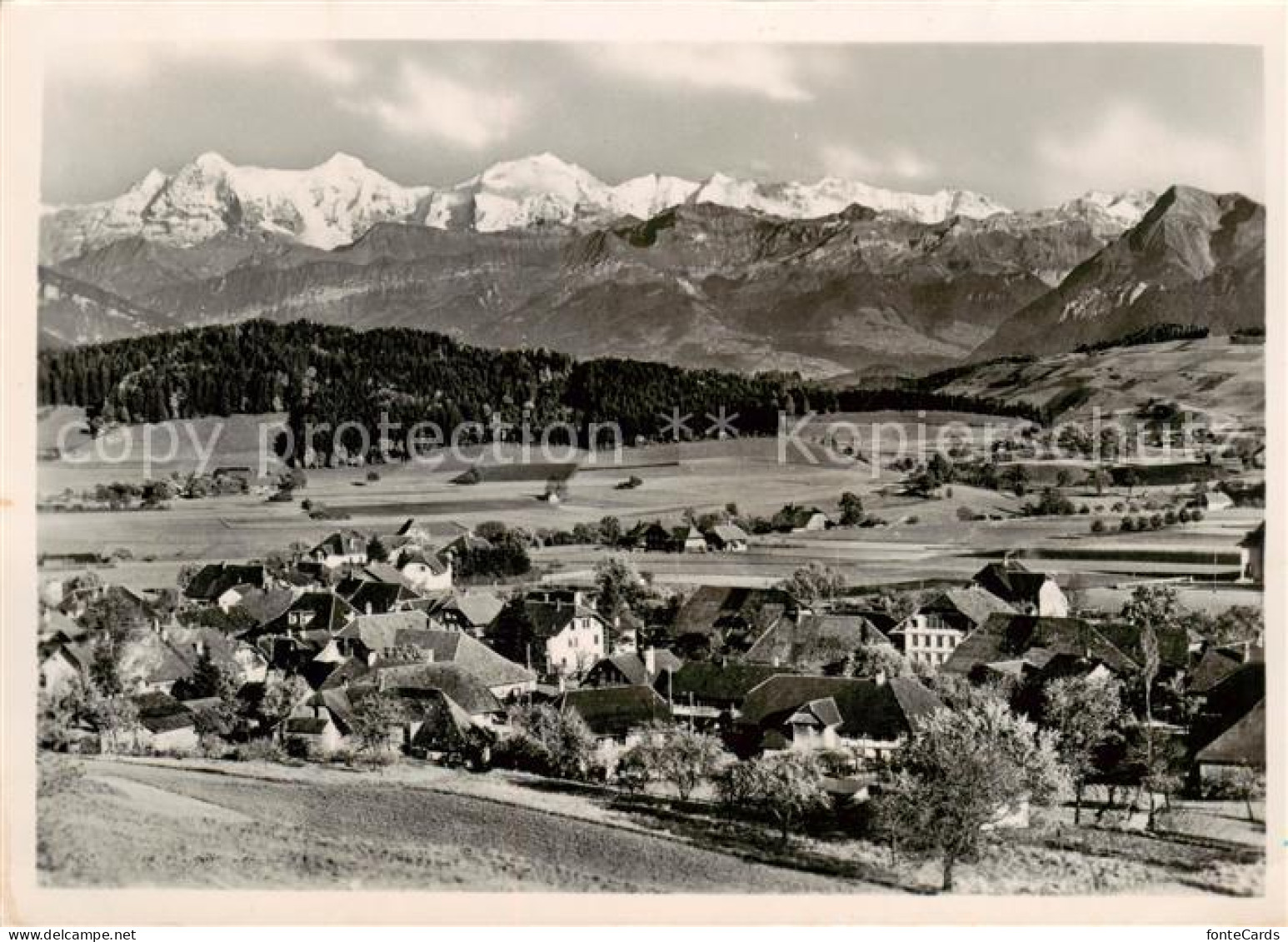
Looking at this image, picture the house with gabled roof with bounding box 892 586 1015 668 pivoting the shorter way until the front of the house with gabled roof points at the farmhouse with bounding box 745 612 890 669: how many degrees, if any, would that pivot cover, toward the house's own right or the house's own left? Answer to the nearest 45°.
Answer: approximately 45° to the house's own right

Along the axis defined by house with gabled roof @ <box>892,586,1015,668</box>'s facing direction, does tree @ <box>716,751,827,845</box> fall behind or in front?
in front

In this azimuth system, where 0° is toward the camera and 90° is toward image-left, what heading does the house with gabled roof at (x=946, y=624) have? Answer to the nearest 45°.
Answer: approximately 45°

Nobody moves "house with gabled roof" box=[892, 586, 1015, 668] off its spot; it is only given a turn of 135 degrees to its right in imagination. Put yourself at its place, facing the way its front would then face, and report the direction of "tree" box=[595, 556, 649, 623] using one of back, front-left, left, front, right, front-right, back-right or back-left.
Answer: left

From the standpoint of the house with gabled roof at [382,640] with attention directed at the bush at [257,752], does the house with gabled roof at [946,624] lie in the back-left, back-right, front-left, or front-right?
back-left

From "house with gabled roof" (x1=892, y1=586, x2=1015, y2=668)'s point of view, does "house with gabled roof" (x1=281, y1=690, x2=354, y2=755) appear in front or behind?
in front

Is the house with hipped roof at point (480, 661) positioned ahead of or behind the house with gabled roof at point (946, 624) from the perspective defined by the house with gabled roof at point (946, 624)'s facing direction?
ahead
